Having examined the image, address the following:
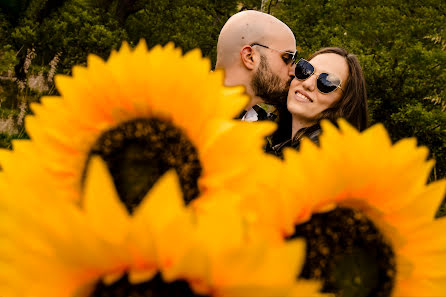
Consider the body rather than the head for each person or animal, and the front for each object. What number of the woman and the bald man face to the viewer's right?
1

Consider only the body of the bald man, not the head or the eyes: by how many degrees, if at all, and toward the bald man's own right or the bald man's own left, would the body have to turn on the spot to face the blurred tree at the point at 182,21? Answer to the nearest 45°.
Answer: approximately 90° to the bald man's own left

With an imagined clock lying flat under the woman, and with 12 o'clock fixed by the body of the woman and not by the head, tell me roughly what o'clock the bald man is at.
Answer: The bald man is roughly at 3 o'clock from the woman.

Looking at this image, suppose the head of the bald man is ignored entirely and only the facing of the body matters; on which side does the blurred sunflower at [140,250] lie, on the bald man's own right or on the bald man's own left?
on the bald man's own right

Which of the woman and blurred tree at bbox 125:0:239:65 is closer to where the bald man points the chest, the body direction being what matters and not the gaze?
the woman

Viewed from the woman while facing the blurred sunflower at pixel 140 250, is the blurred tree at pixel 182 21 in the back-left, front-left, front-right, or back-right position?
back-right

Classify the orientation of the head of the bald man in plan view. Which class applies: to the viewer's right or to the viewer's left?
to the viewer's right

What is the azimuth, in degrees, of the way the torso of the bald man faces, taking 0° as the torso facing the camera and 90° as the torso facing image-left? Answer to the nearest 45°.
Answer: approximately 270°

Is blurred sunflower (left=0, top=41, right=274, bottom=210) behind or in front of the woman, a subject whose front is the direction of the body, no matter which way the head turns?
in front

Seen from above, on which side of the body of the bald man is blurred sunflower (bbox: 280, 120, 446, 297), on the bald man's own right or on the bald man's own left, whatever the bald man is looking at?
on the bald man's own right

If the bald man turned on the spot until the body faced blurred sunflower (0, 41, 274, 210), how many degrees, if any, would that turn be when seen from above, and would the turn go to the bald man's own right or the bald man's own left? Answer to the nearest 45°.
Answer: approximately 90° to the bald man's own right
